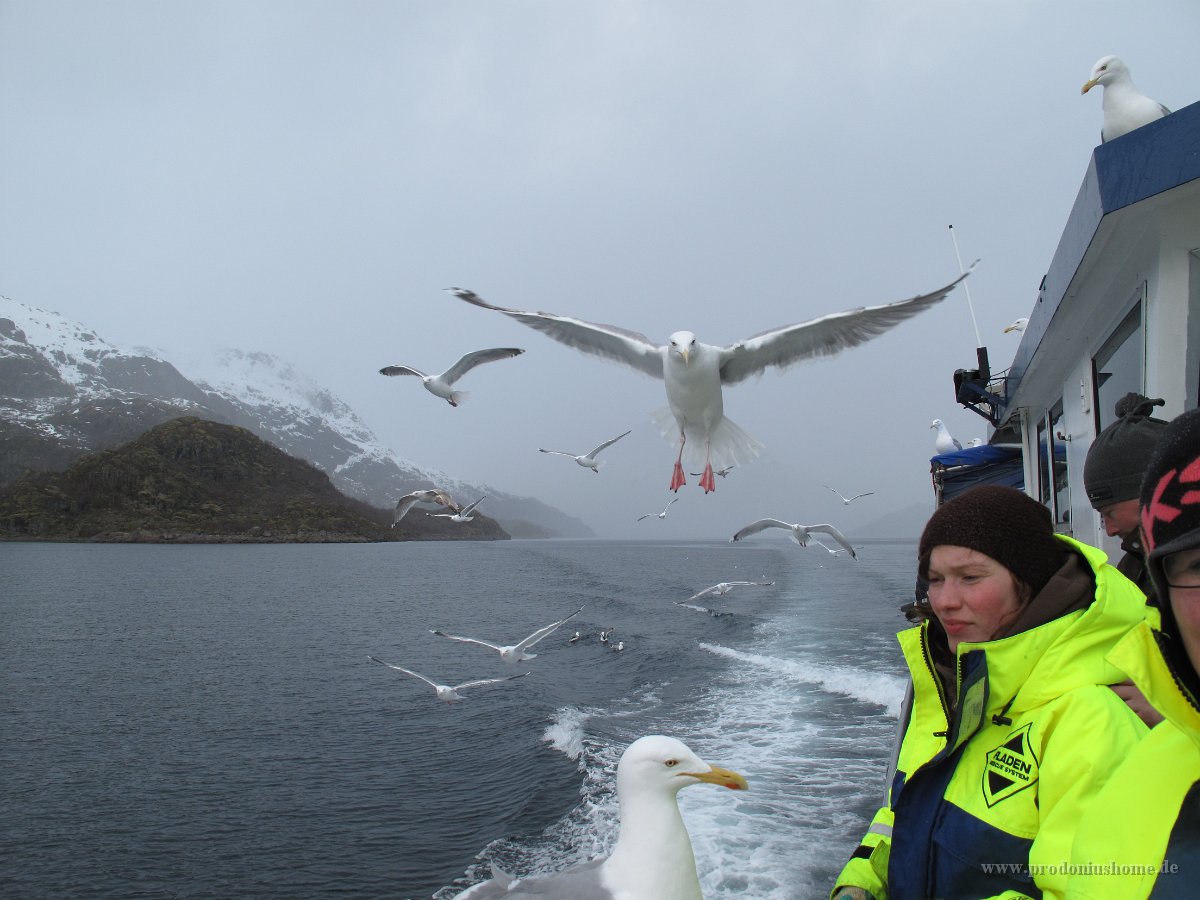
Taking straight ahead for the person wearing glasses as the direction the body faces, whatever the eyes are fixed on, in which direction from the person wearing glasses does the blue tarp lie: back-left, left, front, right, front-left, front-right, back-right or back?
back

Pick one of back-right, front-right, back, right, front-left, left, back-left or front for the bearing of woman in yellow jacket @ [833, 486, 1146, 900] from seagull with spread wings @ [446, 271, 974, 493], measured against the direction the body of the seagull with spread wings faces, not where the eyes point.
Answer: front

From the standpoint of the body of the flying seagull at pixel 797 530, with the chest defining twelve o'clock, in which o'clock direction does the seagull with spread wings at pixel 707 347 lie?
The seagull with spread wings is roughly at 12 o'clock from the flying seagull.

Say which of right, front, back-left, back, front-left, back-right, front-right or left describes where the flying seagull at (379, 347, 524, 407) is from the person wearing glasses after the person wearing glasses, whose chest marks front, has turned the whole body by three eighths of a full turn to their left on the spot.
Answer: left

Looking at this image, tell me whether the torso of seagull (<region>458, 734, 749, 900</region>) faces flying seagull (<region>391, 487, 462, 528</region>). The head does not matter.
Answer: no

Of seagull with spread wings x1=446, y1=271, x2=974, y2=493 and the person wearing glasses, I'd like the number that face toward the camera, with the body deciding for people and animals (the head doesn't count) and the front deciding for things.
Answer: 2

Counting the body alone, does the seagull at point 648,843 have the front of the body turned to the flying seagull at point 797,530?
no

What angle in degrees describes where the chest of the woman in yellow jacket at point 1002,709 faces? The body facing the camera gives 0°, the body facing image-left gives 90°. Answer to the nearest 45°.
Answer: approximately 45°

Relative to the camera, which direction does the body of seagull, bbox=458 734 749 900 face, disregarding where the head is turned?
to the viewer's right

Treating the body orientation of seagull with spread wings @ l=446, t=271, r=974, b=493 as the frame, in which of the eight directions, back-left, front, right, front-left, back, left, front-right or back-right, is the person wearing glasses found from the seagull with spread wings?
front

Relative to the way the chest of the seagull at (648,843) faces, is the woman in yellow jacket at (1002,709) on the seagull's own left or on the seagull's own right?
on the seagull's own left

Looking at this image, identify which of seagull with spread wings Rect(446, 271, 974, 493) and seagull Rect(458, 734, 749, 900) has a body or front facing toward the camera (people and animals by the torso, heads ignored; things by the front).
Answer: the seagull with spread wings

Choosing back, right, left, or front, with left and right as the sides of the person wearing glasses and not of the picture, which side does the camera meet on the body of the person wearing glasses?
front

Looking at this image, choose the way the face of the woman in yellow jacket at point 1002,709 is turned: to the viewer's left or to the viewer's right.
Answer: to the viewer's left
